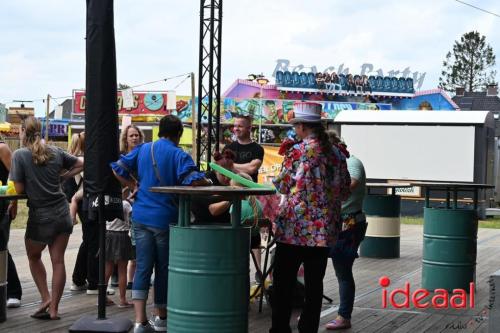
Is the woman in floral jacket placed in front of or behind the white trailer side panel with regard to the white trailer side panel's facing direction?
in front

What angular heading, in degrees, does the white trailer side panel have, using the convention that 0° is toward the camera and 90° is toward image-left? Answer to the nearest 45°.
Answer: approximately 0°

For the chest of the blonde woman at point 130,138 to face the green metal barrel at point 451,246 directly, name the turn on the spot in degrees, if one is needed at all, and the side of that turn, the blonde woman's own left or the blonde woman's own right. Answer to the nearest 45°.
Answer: approximately 45° to the blonde woman's own left

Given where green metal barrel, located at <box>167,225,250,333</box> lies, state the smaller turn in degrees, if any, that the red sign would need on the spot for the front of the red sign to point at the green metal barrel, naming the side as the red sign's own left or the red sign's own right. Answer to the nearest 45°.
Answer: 0° — it already faces it

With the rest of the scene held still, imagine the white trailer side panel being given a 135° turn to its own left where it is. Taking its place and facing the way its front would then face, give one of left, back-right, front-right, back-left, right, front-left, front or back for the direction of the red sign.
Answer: left

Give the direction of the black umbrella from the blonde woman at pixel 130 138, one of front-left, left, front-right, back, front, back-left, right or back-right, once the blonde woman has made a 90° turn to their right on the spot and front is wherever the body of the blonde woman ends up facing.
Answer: front-left

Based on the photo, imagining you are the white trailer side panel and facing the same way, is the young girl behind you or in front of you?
in front

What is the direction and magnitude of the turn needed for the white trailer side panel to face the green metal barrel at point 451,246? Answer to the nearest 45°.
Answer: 0° — it already faces it

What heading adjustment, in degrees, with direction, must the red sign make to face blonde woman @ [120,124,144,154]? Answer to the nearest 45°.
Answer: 0° — it already faces them

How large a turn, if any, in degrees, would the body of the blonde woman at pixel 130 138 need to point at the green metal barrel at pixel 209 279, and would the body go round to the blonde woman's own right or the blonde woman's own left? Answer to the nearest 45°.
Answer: approximately 45° to the blonde woman's own right

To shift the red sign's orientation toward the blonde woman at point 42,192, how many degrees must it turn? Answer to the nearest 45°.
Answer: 0° — it already faces them
